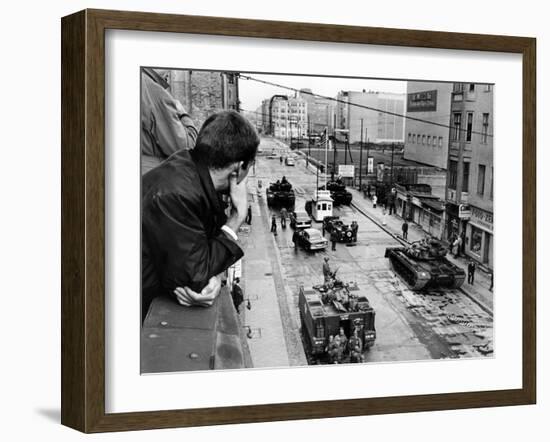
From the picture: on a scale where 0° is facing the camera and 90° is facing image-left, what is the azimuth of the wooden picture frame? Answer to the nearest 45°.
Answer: approximately 315°
